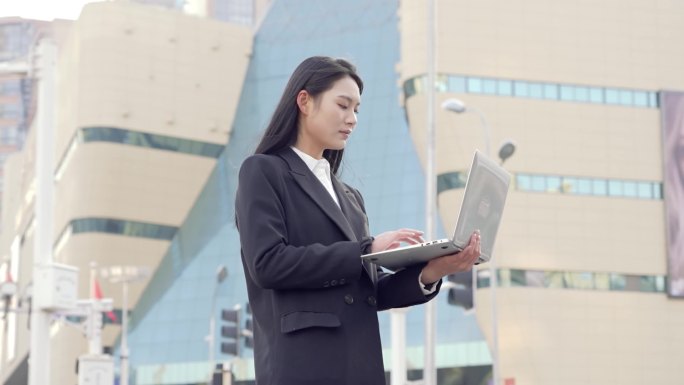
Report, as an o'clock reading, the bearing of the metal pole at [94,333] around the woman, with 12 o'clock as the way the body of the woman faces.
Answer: The metal pole is roughly at 7 o'clock from the woman.

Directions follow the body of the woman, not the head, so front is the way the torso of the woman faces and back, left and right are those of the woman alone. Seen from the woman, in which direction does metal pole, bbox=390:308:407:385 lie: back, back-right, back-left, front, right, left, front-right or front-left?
back-left

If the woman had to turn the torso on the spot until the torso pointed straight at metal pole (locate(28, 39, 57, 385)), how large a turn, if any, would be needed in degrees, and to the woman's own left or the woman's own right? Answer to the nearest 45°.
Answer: approximately 135° to the woman's own left

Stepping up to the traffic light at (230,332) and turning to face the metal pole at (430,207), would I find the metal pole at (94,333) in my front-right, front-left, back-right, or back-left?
back-left

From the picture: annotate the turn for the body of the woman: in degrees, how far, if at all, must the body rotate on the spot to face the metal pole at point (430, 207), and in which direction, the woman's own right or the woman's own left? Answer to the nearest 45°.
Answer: approximately 135° to the woman's own left

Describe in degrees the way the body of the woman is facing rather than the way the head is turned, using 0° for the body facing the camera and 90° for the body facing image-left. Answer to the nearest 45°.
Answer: approximately 315°
